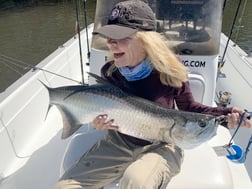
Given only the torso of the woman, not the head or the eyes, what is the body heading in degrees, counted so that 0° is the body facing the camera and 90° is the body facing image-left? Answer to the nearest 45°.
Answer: approximately 45°

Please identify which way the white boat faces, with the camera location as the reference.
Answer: facing the viewer

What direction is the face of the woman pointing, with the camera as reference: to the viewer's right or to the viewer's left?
to the viewer's left
